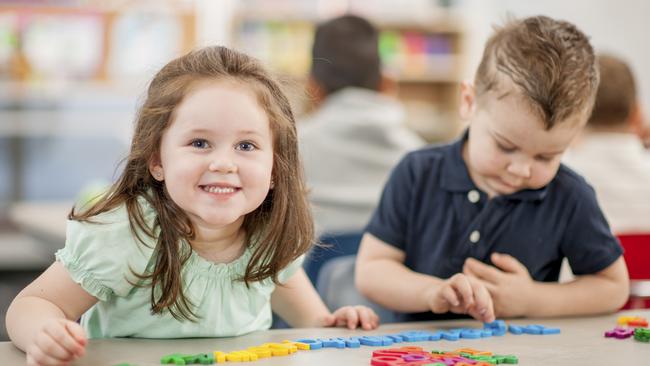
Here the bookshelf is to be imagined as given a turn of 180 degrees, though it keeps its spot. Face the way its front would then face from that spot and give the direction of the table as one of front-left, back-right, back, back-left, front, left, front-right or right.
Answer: back

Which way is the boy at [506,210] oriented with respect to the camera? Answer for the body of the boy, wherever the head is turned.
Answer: toward the camera

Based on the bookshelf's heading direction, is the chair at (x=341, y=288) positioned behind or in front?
in front

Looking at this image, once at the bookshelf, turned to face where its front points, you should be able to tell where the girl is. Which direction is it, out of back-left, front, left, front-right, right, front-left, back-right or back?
front

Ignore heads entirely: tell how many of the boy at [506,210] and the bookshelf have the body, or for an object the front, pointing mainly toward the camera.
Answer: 2

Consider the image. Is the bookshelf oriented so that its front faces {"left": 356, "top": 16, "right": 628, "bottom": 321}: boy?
yes

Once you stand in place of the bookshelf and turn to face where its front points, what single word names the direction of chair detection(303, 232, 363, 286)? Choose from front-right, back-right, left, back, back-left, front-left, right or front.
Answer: front

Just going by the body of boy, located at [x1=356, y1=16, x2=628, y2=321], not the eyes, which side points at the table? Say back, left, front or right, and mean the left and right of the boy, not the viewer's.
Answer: front

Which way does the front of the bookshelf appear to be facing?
toward the camera

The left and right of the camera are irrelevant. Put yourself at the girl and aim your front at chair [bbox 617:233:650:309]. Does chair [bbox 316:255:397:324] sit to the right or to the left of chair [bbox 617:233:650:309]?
left
